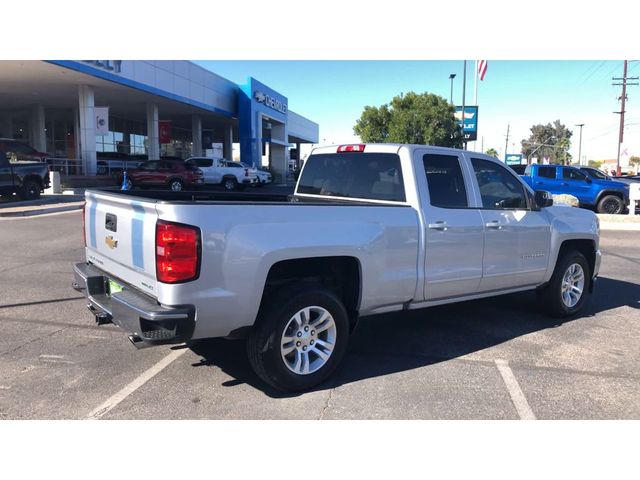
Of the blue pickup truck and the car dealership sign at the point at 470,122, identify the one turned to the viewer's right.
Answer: the blue pickup truck

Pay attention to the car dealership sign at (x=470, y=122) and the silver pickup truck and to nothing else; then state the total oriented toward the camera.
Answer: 1

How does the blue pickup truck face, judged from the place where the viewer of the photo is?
facing to the right of the viewer

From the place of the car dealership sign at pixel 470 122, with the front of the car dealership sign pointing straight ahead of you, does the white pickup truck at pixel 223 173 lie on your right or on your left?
on your right

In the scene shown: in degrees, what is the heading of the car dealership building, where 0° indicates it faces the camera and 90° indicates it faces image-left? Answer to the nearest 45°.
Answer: approximately 315°

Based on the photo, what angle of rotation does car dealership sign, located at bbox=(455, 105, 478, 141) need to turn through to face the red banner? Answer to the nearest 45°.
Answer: approximately 90° to its right

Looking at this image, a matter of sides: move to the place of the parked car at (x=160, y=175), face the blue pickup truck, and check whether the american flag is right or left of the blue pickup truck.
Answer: left
